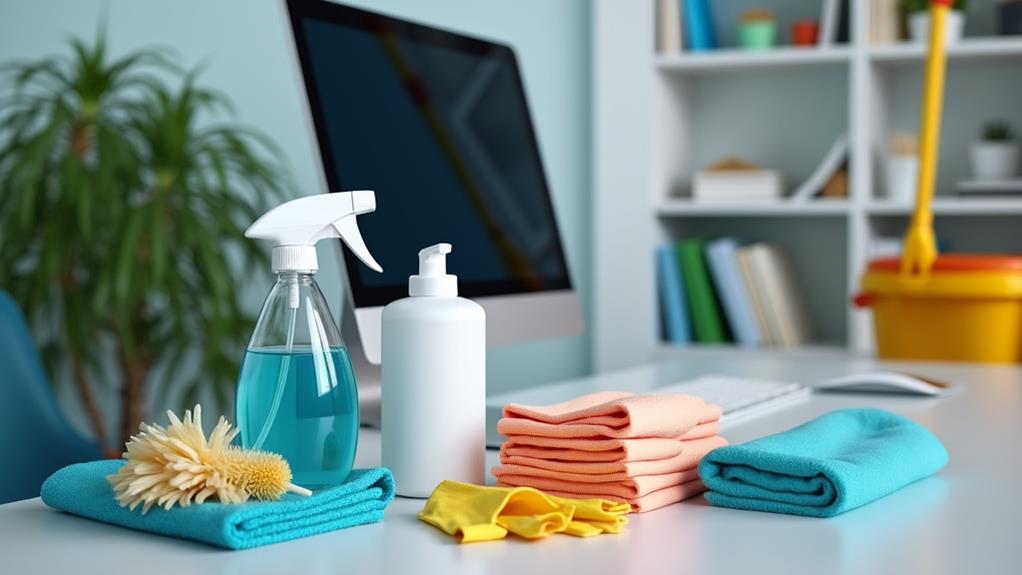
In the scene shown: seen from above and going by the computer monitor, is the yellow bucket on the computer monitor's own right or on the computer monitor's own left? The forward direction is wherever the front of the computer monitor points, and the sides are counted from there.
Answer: on the computer monitor's own left

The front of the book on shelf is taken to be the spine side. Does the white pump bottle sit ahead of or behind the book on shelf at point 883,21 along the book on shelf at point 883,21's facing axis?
ahead

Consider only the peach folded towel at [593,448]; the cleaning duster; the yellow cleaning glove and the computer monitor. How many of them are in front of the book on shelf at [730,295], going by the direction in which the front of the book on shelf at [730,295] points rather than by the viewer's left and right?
4

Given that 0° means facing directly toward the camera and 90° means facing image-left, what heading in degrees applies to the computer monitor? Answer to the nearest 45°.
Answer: approximately 315°

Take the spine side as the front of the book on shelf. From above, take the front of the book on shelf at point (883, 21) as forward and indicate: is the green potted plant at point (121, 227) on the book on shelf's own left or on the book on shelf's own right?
on the book on shelf's own right

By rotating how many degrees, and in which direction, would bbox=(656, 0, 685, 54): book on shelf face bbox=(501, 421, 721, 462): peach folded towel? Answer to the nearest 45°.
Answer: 0° — it already faces it

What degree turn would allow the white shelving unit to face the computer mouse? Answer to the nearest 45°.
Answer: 0° — it already faces it

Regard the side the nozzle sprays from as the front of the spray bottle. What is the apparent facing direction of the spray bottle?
to the viewer's right

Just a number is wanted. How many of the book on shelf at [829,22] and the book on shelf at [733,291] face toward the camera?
2

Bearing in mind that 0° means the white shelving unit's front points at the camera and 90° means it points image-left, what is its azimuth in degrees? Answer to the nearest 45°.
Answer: approximately 0°

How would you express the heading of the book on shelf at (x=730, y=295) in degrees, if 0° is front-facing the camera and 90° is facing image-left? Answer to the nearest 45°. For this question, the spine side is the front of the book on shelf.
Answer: approximately 0°

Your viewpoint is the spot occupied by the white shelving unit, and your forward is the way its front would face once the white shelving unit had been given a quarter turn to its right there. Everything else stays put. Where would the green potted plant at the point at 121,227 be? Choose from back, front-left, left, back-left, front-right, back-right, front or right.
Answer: front-left

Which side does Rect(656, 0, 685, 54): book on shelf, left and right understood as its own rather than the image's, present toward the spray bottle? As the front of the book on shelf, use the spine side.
front
